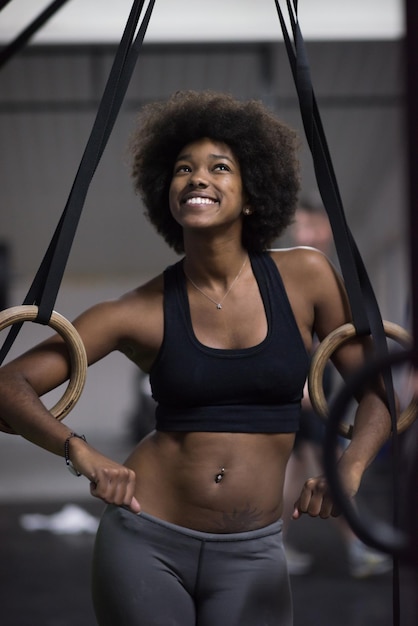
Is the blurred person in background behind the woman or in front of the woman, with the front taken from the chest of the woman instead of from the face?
behind

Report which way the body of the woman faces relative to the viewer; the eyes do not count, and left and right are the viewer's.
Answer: facing the viewer

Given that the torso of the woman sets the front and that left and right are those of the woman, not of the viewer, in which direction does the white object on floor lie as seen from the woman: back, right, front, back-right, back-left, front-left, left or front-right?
back
